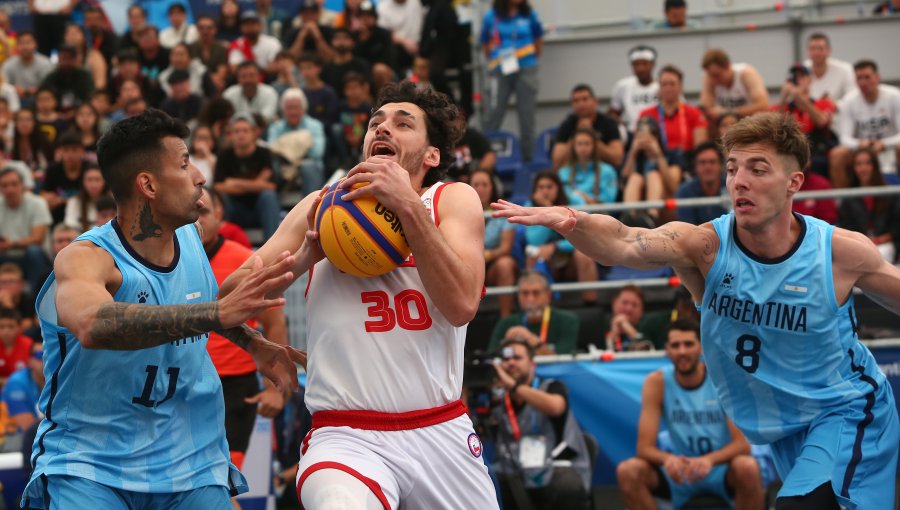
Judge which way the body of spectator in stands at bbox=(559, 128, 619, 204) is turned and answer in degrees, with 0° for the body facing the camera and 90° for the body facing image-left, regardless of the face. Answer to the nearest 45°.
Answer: approximately 0°

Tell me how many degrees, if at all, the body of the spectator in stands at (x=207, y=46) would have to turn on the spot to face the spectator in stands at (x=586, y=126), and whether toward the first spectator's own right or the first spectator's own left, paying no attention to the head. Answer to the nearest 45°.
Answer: approximately 45° to the first spectator's own left

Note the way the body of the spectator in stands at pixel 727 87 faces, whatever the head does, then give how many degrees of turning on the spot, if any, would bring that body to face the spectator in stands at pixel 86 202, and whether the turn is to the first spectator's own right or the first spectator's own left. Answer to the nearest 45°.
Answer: approximately 45° to the first spectator's own right

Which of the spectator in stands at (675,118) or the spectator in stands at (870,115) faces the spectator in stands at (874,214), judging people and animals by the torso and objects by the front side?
the spectator in stands at (870,115)

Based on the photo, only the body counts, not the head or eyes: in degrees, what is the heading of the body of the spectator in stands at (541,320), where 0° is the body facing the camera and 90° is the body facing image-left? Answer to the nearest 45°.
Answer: approximately 0°

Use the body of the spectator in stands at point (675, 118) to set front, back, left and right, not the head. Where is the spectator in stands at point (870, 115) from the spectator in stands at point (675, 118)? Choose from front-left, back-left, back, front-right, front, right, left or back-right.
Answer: back-left

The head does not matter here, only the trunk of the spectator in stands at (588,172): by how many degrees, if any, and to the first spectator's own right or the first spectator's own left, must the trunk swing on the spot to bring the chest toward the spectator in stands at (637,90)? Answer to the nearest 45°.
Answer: approximately 180°
